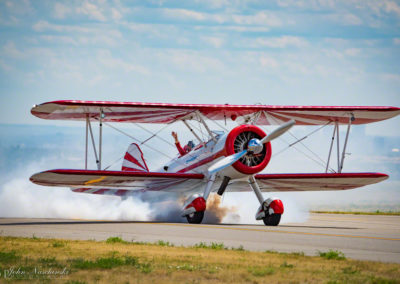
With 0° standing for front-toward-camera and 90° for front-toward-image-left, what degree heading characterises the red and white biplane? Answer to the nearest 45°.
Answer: approximately 315°
